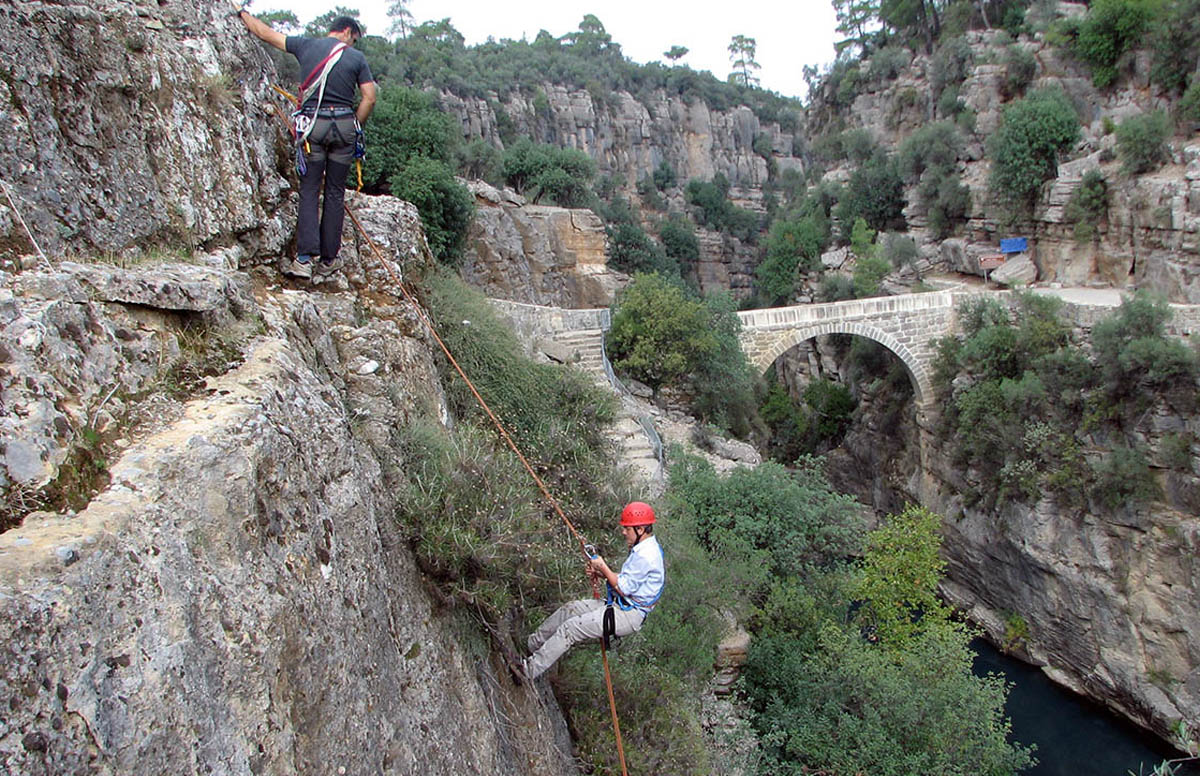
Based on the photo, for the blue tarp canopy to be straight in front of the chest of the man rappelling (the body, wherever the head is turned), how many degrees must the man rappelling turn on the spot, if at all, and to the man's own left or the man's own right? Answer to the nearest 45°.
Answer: approximately 135° to the man's own right

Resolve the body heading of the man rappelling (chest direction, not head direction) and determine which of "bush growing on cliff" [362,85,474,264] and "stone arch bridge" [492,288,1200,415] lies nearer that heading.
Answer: the bush growing on cliff

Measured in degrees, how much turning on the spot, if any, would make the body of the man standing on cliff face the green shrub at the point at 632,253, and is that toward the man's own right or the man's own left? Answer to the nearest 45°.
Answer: approximately 45° to the man's own right

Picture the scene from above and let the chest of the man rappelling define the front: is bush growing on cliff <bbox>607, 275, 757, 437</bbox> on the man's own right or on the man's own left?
on the man's own right

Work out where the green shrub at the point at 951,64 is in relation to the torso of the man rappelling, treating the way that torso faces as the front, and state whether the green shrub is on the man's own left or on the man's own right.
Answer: on the man's own right

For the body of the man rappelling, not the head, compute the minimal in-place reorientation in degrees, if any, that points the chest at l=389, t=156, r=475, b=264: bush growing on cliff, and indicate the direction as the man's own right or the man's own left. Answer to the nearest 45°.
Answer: approximately 90° to the man's own right

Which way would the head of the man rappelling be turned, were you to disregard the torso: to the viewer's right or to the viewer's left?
to the viewer's left

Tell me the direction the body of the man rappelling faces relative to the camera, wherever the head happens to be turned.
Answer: to the viewer's left

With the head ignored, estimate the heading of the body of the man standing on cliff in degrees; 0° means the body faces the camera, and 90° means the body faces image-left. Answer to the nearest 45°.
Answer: approximately 180°

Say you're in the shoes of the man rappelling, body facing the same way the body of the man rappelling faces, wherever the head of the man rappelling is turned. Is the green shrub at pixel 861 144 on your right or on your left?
on your right

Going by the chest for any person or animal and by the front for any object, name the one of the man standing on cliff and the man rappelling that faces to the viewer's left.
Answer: the man rappelling
